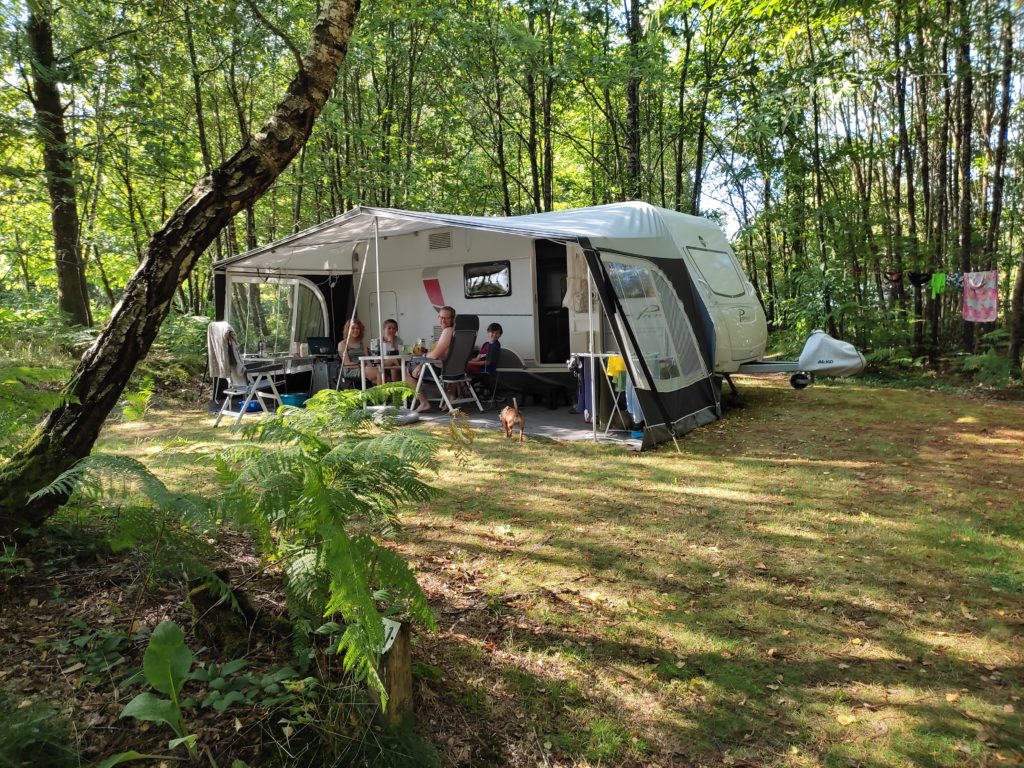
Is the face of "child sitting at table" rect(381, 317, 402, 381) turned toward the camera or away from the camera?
toward the camera

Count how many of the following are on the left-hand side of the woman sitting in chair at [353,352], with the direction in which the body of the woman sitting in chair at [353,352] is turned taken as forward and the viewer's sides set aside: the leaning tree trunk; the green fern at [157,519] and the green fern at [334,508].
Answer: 0

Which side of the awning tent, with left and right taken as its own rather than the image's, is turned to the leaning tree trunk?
front

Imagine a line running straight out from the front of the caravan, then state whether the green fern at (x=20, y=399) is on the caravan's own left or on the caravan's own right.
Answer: on the caravan's own right

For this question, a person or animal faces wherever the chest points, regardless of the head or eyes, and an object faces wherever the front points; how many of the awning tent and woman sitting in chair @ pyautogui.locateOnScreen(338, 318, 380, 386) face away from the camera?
0

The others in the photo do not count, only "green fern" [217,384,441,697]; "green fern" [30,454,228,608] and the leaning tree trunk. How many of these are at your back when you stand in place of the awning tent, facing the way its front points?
0

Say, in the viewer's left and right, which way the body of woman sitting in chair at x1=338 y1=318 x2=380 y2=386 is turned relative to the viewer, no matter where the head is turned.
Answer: facing the viewer and to the right of the viewer

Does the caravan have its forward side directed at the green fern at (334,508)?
no

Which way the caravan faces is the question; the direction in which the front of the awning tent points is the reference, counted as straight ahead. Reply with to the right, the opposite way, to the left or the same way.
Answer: to the left

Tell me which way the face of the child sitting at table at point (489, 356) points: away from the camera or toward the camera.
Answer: toward the camera

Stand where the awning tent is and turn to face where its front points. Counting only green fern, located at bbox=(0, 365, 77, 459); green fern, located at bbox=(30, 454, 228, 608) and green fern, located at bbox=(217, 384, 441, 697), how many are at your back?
0

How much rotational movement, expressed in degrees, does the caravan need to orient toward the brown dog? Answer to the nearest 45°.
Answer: approximately 45° to its right

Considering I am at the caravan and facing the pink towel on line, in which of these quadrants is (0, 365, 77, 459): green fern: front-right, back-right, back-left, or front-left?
back-right

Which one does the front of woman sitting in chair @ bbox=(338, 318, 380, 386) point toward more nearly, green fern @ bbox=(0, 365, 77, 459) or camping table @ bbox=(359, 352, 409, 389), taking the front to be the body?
the camping table

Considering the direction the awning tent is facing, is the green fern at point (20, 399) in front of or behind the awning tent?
in front

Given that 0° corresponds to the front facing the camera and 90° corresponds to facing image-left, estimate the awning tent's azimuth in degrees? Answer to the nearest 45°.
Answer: approximately 45°

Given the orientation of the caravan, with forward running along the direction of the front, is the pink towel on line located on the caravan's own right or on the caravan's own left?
on the caravan's own left

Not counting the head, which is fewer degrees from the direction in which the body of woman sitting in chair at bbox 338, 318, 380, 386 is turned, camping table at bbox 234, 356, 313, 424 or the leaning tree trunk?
the leaning tree trunk

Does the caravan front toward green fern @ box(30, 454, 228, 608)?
no

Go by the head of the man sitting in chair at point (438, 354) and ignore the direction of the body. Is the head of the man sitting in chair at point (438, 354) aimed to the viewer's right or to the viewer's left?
to the viewer's left
